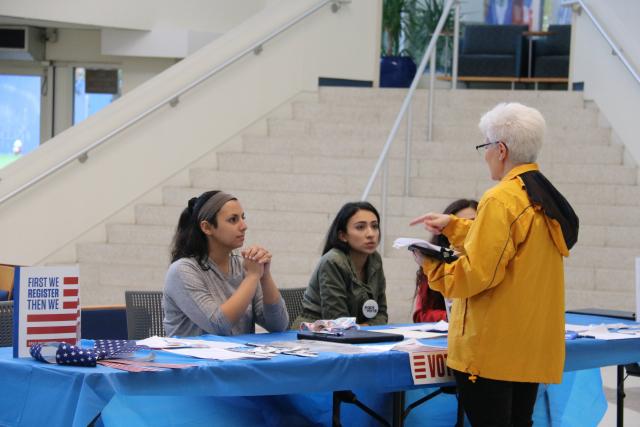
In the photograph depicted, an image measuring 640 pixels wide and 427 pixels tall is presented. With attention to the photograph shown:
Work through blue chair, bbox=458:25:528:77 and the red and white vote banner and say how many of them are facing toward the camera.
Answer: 2

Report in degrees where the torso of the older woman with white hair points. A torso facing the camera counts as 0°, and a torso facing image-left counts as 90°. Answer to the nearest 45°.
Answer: approximately 135°

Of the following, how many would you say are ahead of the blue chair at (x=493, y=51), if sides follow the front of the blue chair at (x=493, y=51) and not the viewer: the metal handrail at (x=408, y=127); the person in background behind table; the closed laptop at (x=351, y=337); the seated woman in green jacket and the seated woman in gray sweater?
5

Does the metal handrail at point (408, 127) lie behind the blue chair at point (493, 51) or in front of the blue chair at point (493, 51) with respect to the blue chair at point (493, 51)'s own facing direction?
in front

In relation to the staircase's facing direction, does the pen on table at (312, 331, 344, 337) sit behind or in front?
in front

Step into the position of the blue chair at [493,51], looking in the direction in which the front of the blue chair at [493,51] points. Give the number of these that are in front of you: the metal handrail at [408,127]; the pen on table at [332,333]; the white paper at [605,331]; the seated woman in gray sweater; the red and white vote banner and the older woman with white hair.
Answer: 6

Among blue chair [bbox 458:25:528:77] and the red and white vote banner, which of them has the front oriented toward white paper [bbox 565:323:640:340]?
the blue chair

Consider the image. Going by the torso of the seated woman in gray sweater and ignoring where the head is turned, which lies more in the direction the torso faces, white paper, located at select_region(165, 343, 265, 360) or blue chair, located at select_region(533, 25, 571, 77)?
the white paper

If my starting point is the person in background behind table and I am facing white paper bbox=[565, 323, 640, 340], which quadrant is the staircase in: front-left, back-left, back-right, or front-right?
back-left

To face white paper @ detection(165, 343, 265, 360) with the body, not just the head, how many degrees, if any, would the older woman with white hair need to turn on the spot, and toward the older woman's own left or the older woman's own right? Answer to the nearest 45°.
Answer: approximately 45° to the older woman's own left

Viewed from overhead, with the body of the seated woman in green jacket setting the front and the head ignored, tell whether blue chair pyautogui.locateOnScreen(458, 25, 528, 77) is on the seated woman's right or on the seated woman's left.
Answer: on the seated woman's left

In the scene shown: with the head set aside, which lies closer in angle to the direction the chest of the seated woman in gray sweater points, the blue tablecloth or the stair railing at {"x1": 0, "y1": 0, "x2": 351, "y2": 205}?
the blue tablecloth

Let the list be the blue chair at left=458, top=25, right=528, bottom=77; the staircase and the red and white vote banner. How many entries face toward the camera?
3

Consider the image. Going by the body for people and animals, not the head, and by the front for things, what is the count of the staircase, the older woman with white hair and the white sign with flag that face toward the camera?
2

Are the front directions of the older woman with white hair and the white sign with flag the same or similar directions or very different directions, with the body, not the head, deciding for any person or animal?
very different directions

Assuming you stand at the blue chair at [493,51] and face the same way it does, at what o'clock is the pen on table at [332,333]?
The pen on table is roughly at 12 o'clock from the blue chair.

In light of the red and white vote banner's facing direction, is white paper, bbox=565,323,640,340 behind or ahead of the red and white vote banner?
behind
